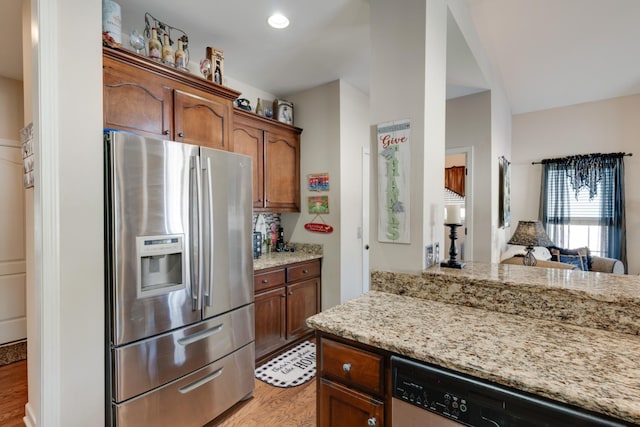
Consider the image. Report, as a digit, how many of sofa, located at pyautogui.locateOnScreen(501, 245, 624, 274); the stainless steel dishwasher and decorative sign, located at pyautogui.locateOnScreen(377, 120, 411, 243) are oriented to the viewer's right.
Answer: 0

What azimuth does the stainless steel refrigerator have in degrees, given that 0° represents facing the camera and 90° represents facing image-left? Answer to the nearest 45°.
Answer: approximately 315°

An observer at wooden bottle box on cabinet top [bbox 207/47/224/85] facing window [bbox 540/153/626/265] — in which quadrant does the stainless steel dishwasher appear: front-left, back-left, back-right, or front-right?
front-right

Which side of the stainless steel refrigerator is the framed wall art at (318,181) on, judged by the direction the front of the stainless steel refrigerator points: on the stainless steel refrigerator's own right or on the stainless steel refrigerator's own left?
on the stainless steel refrigerator's own left

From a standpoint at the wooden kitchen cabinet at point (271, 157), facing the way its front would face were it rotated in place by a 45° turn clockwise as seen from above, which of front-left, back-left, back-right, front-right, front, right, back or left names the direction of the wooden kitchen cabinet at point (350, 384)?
front

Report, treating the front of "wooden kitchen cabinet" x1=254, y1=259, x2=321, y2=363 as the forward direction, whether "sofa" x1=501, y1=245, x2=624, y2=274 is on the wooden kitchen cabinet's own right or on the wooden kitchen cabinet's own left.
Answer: on the wooden kitchen cabinet's own left

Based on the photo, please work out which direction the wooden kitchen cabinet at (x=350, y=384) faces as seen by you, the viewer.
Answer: facing the viewer and to the left of the viewer

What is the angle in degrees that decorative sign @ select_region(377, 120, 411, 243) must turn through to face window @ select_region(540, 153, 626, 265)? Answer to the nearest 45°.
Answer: approximately 180°

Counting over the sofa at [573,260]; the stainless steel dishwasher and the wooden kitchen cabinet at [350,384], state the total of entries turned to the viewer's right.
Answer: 0

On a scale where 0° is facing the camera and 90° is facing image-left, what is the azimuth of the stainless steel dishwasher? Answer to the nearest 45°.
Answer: approximately 45°

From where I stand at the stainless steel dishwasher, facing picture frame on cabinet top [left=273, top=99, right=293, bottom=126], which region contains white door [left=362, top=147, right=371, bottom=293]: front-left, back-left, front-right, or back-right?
front-right

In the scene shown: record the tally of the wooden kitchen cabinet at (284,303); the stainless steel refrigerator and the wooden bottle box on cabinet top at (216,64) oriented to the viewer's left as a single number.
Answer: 0
